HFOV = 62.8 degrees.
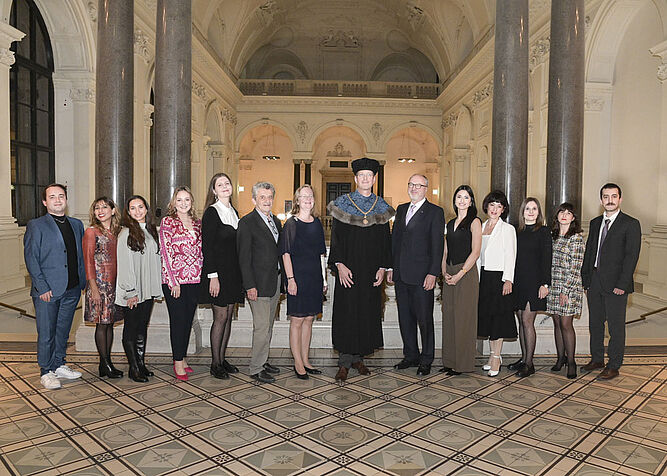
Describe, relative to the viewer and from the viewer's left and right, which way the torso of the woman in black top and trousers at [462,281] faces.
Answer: facing the viewer and to the left of the viewer

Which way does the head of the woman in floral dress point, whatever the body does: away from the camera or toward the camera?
toward the camera

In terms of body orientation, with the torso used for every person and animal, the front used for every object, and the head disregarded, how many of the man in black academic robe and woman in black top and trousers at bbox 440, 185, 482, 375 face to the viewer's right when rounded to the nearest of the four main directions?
0

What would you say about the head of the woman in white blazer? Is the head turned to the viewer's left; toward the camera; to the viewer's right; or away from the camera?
toward the camera

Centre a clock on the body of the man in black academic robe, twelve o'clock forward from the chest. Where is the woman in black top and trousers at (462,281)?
The woman in black top and trousers is roughly at 9 o'clock from the man in black academic robe.

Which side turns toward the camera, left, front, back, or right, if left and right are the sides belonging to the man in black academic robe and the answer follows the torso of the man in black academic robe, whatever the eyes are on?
front

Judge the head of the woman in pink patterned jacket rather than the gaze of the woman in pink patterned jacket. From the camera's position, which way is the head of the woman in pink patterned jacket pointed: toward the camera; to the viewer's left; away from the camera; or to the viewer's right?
toward the camera

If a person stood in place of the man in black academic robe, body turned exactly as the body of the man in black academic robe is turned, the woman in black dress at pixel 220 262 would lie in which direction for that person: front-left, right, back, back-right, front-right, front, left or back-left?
right

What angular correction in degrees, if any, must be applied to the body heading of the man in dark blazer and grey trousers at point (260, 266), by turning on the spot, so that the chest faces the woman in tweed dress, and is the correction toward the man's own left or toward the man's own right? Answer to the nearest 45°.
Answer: approximately 45° to the man's own left

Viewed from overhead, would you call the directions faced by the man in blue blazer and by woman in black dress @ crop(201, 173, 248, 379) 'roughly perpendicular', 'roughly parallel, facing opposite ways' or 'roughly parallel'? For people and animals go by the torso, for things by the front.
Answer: roughly parallel

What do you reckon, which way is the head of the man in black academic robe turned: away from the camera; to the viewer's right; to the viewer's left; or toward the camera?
toward the camera

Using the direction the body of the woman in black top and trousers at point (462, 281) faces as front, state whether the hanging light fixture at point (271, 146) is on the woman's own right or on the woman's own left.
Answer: on the woman's own right

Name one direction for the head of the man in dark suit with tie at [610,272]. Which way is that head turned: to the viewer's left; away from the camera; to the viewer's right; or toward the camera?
toward the camera

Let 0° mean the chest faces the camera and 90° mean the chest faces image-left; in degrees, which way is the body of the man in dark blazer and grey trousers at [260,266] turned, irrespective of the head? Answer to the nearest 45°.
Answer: approximately 315°

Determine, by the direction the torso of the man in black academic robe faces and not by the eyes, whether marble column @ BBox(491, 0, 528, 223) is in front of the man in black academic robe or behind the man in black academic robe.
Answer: behind

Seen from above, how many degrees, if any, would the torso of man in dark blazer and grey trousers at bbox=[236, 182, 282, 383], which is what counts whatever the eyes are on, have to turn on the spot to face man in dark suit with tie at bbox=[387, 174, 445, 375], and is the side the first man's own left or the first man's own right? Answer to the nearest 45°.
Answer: approximately 45° to the first man's own left

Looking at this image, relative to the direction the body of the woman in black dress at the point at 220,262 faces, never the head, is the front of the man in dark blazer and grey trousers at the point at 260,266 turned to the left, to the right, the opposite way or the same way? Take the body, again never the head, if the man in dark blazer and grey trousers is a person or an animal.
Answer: the same way
